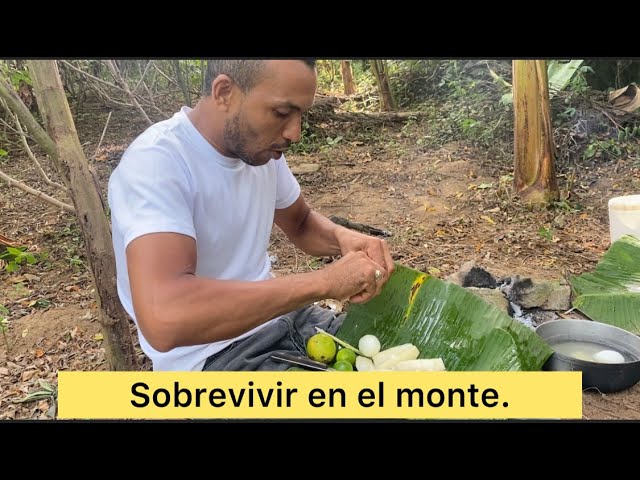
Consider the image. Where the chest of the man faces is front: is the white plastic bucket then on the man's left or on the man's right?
on the man's left

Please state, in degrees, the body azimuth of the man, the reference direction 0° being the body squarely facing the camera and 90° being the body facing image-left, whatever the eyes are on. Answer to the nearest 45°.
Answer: approximately 315°

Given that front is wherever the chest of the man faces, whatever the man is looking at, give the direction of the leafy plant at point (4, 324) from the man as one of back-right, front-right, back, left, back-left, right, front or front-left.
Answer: back

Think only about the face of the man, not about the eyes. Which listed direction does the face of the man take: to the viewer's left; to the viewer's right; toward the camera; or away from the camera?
to the viewer's right
